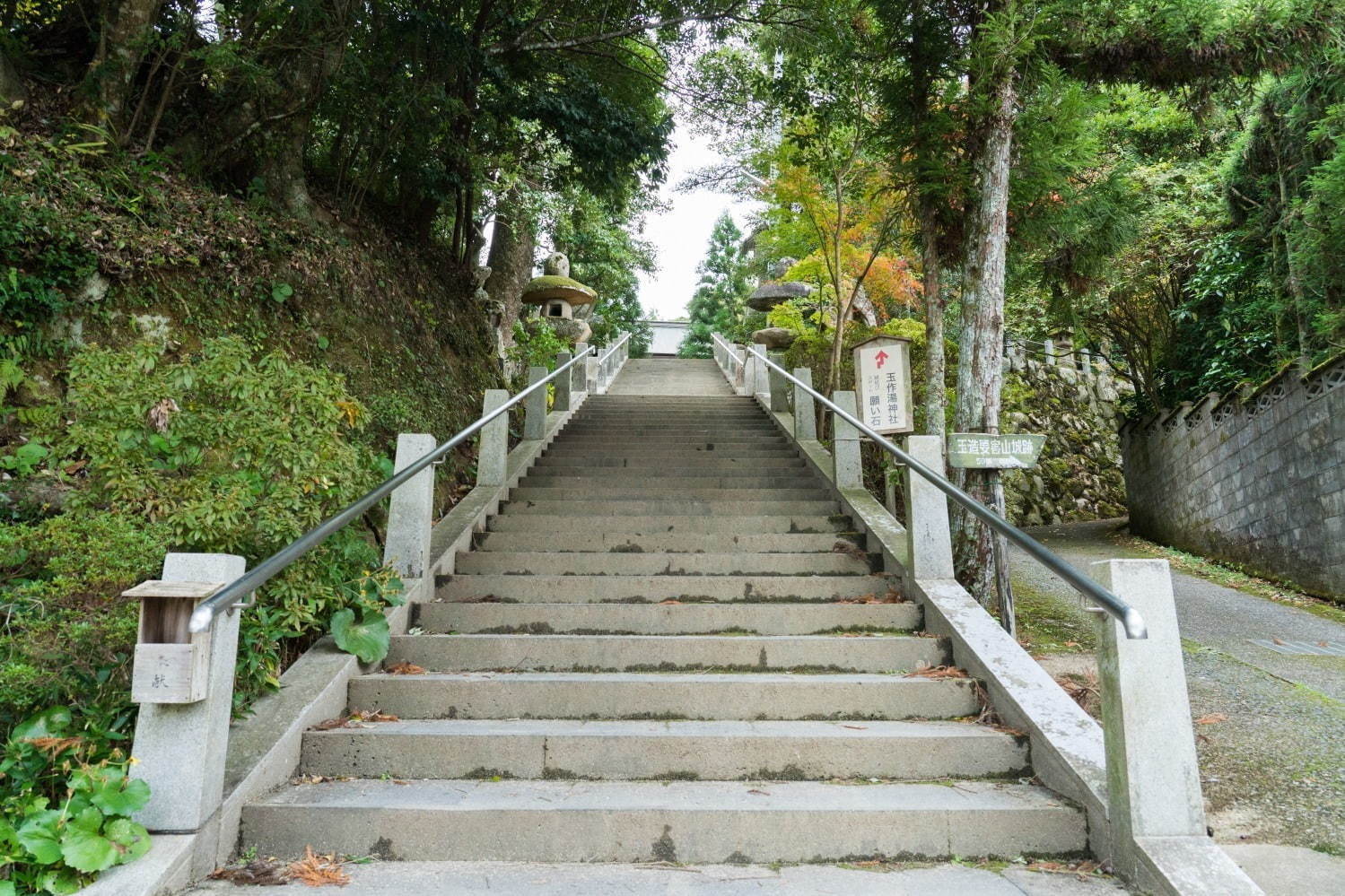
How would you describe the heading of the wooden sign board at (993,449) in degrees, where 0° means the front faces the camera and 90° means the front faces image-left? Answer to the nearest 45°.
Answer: approximately 0°

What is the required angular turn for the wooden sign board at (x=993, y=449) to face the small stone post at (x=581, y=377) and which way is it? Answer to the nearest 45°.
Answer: approximately 135° to its right

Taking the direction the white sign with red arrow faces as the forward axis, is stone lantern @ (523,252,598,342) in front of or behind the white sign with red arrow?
behind

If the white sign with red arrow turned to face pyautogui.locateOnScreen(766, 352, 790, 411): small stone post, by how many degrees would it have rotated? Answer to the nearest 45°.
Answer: approximately 135° to its right

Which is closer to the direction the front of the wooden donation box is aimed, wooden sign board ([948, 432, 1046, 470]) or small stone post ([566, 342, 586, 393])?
the wooden sign board

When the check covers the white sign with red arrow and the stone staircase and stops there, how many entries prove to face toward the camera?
2

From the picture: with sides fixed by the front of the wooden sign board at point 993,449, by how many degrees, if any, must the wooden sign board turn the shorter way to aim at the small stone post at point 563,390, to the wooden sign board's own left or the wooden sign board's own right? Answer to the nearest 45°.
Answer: approximately 135° to the wooden sign board's own right
